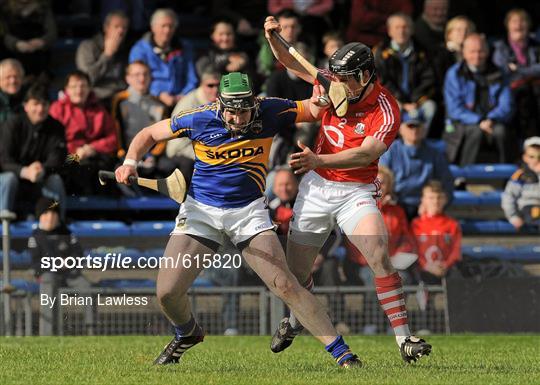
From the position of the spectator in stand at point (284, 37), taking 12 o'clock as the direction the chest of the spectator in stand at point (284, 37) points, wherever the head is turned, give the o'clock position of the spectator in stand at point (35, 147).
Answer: the spectator in stand at point (35, 147) is roughly at 2 o'clock from the spectator in stand at point (284, 37).

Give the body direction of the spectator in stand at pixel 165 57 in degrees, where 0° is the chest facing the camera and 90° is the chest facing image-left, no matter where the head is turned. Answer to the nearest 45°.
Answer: approximately 0°

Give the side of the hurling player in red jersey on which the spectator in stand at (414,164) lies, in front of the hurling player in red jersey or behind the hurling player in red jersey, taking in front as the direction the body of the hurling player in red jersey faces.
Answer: behind

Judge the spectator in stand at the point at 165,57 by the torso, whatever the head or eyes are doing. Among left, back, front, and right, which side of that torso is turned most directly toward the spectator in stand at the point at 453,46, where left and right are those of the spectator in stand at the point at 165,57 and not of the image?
left

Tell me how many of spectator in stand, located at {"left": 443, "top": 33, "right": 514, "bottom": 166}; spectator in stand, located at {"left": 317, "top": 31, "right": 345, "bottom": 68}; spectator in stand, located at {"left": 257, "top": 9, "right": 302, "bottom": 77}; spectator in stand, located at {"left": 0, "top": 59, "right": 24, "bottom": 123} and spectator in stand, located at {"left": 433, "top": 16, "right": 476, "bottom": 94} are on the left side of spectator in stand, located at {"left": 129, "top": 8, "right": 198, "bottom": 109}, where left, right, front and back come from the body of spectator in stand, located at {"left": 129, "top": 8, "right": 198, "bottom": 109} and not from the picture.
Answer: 4

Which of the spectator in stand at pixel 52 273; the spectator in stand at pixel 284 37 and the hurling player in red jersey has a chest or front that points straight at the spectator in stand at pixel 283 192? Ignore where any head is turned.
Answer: the spectator in stand at pixel 284 37

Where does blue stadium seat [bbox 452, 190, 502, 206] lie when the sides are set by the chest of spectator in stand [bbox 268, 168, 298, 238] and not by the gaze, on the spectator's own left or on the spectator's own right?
on the spectator's own left

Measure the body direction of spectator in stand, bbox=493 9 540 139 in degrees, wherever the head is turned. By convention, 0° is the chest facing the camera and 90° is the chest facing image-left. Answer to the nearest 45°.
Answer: approximately 0°

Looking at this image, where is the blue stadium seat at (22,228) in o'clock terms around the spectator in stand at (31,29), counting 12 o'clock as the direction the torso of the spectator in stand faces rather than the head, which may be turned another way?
The blue stadium seat is roughly at 12 o'clock from the spectator in stand.
